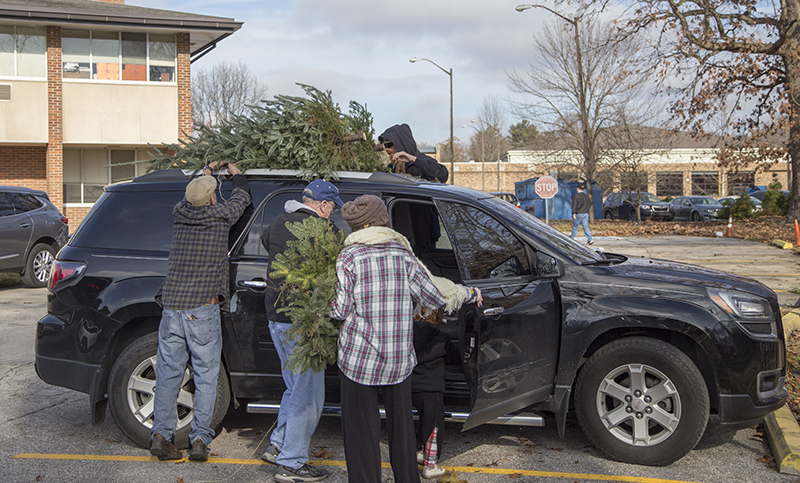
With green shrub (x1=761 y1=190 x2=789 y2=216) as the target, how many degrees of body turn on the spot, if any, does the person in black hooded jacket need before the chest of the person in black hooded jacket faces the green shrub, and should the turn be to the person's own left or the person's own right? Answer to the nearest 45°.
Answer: approximately 180°

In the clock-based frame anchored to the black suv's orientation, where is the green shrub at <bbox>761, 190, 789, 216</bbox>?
The green shrub is roughly at 10 o'clock from the black suv.

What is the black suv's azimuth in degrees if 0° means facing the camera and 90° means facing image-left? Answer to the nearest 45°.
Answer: approximately 270°

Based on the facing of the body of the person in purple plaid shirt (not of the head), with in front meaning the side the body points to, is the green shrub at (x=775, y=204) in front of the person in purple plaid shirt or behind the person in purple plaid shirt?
in front

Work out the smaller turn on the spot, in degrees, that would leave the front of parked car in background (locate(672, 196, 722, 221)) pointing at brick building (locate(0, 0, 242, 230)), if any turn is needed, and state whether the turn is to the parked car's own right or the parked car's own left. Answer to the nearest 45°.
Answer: approximately 90° to the parked car's own right

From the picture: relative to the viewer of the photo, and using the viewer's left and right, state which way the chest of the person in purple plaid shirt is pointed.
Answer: facing away from the viewer

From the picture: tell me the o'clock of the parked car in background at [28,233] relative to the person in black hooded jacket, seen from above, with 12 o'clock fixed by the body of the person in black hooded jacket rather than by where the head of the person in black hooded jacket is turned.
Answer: The parked car in background is roughly at 3 o'clock from the person in black hooded jacket.

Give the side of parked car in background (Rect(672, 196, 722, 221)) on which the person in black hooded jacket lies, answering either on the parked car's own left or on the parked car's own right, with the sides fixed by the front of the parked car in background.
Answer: on the parked car's own right

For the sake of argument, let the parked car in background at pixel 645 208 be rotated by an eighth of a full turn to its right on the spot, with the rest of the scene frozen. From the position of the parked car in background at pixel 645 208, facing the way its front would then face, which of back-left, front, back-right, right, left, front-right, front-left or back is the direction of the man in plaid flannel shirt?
front

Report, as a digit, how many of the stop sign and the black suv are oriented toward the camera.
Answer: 1

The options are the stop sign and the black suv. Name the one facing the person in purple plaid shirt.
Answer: the stop sign

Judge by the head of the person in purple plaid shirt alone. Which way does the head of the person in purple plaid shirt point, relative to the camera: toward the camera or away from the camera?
away from the camera

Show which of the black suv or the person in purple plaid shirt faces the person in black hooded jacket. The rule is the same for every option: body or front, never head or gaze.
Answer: the person in purple plaid shirt

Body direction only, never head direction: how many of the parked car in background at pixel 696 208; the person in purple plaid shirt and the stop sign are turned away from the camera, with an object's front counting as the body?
1
